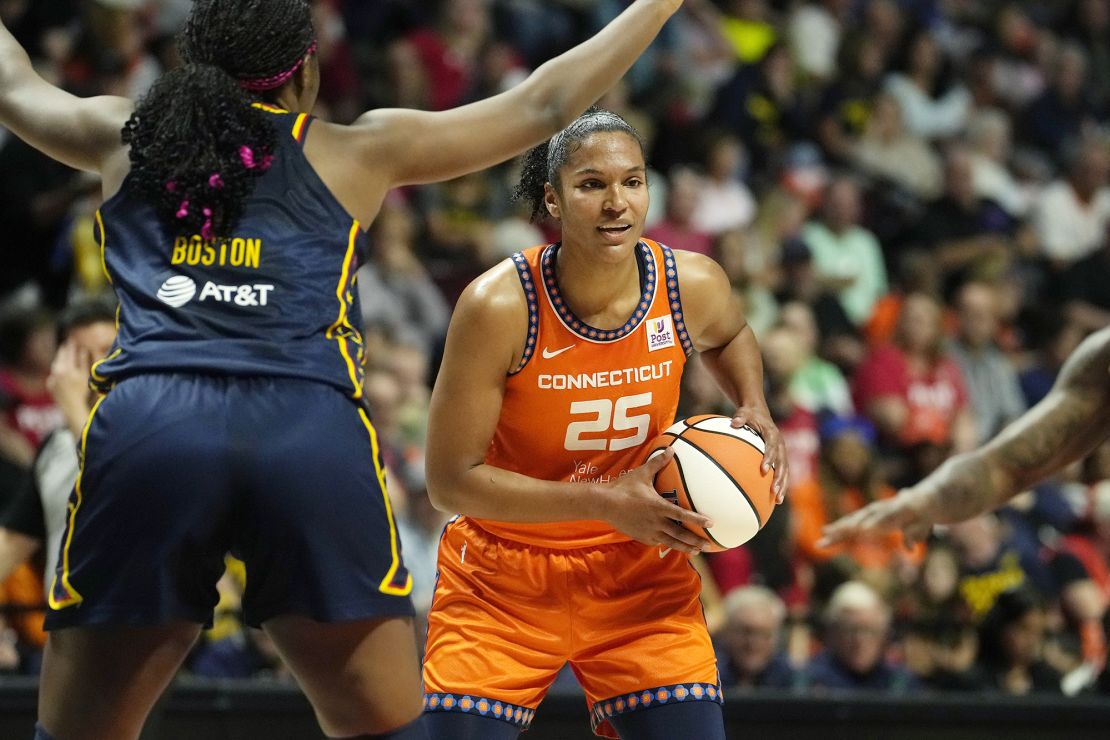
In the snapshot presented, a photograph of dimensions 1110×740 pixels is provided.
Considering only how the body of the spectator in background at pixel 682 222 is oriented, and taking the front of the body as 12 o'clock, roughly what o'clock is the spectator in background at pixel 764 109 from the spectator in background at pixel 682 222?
the spectator in background at pixel 764 109 is roughly at 7 o'clock from the spectator in background at pixel 682 222.

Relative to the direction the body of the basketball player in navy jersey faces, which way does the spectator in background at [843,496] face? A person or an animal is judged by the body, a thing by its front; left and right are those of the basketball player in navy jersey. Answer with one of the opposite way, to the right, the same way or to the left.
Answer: the opposite way

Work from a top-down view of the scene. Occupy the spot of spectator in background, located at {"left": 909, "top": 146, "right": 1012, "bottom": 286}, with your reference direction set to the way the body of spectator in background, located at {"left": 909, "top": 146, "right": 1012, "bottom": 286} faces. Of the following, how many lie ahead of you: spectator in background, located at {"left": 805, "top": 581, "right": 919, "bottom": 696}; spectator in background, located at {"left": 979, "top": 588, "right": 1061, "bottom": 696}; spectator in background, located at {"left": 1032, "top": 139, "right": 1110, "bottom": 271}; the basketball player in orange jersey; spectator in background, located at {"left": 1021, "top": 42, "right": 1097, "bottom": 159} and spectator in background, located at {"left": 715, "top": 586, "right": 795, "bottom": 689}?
4

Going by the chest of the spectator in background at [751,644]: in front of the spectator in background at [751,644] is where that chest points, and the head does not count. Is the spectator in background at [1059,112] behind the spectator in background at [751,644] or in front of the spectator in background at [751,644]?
behind
